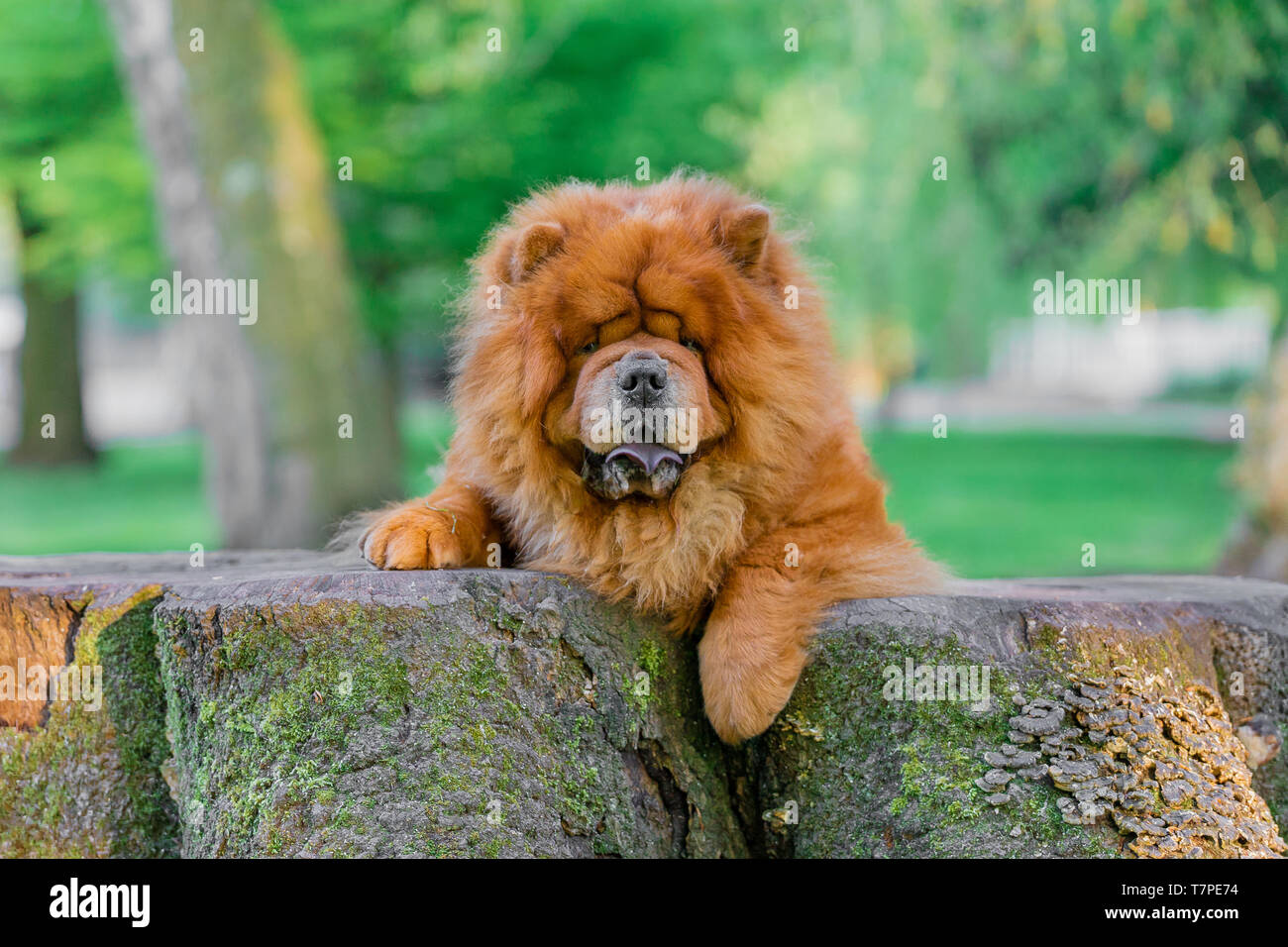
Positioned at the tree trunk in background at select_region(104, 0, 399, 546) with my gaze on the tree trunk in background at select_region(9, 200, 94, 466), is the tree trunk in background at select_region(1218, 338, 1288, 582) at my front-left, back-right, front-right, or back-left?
back-right

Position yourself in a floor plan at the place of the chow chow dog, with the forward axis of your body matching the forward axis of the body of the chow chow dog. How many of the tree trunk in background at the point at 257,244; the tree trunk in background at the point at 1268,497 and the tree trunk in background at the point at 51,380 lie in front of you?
0

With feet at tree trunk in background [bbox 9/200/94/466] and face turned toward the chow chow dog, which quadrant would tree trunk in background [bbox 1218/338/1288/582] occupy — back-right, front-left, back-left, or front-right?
front-left

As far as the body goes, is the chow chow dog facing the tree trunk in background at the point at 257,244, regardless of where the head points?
no

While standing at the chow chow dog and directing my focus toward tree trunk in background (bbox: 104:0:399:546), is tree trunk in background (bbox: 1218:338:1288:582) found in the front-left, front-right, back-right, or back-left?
front-right

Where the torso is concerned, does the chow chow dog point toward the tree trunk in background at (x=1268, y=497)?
no

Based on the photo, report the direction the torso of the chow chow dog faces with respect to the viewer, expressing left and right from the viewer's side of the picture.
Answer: facing the viewer
